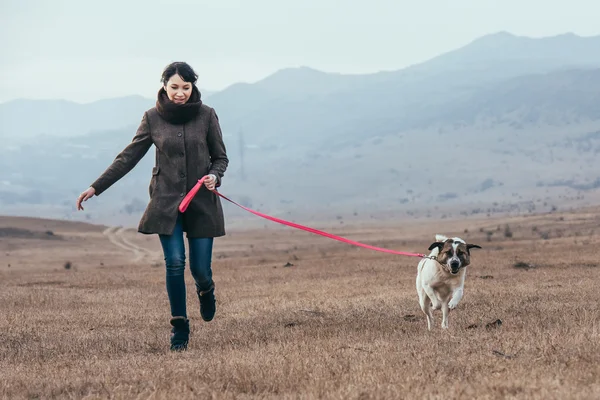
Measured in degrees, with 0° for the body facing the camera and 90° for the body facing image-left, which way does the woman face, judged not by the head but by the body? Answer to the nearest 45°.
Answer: approximately 0°

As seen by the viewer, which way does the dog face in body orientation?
toward the camera

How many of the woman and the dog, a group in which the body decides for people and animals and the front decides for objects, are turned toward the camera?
2

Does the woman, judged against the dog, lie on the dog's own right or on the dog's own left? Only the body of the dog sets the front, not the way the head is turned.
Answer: on the dog's own right

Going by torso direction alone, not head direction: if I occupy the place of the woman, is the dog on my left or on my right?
on my left

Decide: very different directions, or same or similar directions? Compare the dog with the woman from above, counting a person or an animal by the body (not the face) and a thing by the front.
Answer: same or similar directions
